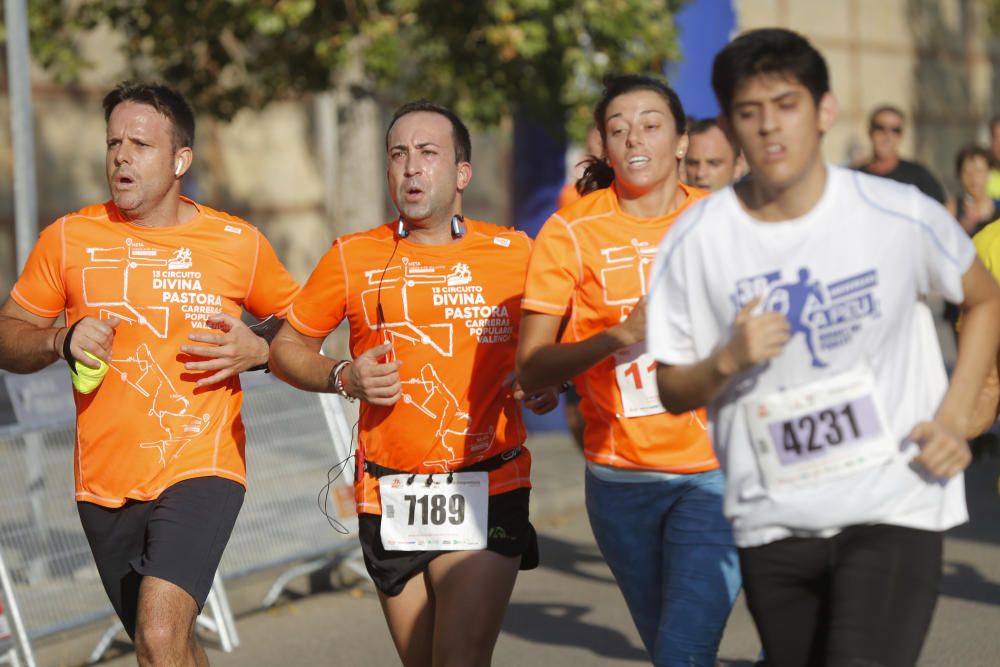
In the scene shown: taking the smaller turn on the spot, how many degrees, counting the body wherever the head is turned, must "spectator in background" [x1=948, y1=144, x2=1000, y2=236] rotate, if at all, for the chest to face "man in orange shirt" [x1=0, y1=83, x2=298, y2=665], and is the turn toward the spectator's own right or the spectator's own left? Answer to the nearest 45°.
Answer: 0° — they already face them

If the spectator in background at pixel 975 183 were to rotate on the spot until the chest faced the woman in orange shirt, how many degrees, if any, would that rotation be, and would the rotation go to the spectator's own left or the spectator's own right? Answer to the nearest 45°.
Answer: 0° — they already face them

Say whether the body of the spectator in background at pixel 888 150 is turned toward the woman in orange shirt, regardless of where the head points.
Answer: yes

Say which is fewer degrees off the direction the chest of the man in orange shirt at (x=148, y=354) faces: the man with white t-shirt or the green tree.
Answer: the man with white t-shirt

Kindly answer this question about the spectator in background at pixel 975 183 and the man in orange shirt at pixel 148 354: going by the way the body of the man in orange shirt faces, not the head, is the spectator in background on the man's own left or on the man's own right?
on the man's own left

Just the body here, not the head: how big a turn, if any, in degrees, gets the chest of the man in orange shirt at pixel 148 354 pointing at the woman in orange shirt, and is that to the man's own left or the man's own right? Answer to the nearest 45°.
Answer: approximately 90° to the man's own left

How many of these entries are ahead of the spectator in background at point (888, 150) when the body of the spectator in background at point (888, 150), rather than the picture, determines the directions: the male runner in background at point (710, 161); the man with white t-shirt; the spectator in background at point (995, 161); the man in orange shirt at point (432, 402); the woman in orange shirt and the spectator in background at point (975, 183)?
4

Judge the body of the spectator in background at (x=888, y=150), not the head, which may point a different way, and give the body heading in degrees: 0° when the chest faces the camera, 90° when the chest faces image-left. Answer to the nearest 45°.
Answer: approximately 0°
